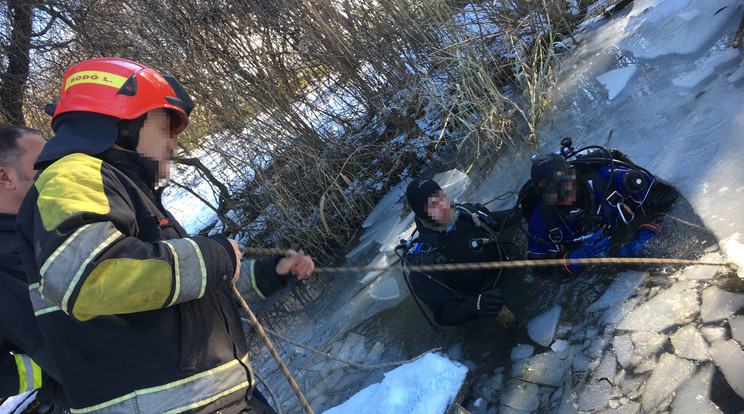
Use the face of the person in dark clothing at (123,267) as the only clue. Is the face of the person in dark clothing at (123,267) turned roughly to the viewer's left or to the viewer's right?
to the viewer's right

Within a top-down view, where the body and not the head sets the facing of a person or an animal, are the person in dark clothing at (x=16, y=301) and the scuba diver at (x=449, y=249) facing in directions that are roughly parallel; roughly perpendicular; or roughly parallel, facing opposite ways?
roughly perpendicular

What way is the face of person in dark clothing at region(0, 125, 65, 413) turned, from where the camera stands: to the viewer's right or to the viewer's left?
to the viewer's right

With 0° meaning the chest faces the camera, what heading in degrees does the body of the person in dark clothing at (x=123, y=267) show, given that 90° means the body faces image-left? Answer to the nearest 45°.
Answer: approximately 270°

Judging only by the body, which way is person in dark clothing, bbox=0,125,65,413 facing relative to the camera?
to the viewer's right

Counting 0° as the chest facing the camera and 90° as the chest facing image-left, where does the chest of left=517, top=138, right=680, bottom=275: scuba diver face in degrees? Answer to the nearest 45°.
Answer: approximately 0°
